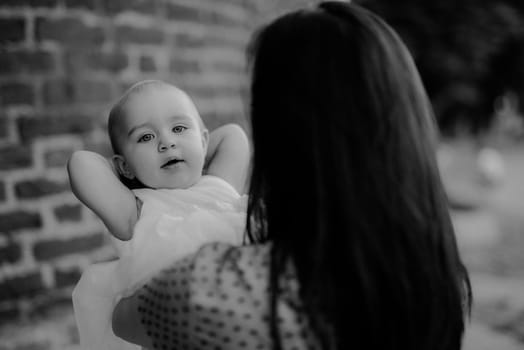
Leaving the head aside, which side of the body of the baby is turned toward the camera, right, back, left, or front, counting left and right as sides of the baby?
front
